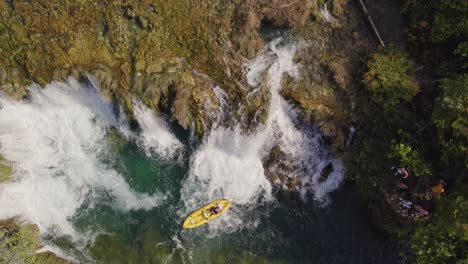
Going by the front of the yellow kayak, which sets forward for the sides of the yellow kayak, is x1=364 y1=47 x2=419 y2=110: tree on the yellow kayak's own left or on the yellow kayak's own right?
on the yellow kayak's own left
